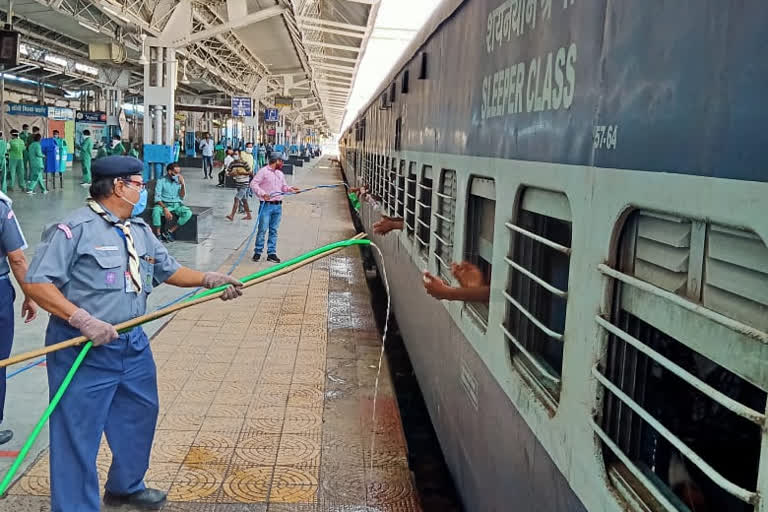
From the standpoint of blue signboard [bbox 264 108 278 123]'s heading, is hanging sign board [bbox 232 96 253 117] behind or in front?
in front

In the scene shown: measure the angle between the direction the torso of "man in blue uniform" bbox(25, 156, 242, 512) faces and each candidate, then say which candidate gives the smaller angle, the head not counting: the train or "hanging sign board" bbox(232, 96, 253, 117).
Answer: the train

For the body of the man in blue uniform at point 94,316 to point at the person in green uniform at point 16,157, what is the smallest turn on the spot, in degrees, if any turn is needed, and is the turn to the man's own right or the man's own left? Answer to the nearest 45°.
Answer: approximately 135° to the man's own left

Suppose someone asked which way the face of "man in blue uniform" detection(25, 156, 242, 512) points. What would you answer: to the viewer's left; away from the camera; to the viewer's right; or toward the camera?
to the viewer's right

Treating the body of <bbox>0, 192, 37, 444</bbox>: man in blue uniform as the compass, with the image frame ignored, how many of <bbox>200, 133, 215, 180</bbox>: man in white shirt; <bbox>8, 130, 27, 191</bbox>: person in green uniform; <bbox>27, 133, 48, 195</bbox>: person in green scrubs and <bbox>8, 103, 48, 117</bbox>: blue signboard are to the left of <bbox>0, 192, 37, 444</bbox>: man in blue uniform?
4

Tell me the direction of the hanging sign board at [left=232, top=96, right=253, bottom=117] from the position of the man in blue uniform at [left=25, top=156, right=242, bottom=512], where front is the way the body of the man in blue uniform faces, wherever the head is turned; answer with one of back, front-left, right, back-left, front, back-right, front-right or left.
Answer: back-left

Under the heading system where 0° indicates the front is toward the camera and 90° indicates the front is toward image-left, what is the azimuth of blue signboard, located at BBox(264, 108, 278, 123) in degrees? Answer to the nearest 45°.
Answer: approximately 0°

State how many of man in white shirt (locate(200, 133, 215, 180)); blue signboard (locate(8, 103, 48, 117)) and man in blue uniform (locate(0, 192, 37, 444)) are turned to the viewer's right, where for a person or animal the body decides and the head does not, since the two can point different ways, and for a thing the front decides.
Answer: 1

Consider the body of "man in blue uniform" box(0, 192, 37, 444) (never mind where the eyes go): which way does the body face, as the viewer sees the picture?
to the viewer's right

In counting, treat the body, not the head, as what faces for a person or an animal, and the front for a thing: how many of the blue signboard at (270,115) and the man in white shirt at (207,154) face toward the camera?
2
